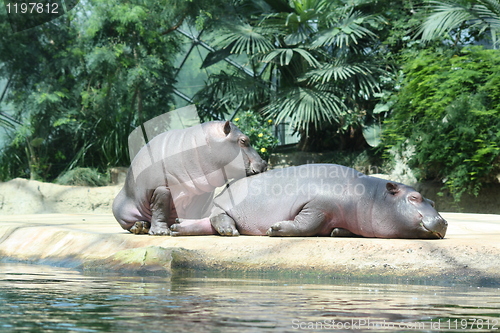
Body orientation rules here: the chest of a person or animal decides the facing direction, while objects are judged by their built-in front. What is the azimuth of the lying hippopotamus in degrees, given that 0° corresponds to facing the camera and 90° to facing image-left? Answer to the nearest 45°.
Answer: approximately 270°

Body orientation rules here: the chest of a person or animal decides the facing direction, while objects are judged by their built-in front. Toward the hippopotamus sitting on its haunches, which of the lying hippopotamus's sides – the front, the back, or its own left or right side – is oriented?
back

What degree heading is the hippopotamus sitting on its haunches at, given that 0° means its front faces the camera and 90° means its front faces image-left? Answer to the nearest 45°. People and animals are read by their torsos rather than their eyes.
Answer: approximately 270°

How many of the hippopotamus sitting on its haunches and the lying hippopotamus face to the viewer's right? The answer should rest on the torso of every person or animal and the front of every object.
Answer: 2
